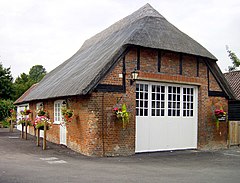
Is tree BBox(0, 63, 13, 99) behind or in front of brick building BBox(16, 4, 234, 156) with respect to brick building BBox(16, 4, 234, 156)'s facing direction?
behind

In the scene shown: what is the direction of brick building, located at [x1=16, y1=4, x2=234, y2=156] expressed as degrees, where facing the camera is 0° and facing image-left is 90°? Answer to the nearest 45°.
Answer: approximately 315°

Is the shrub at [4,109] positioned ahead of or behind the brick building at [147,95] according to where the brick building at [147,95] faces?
behind

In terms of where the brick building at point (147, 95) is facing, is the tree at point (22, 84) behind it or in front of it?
behind

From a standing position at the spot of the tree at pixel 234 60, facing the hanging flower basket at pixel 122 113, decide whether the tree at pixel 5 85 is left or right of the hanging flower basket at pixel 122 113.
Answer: right
